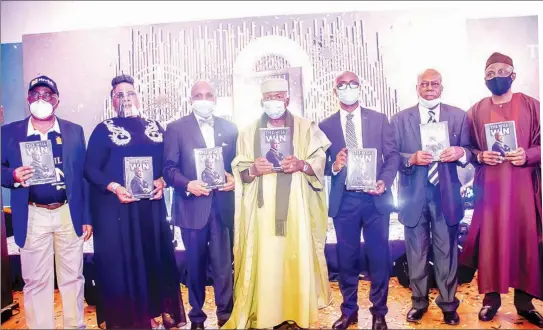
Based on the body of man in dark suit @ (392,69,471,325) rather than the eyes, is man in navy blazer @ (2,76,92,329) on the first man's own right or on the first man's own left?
on the first man's own right

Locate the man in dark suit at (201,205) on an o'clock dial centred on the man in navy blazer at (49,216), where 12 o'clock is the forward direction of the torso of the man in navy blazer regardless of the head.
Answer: The man in dark suit is roughly at 10 o'clock from the man in navy blazer.

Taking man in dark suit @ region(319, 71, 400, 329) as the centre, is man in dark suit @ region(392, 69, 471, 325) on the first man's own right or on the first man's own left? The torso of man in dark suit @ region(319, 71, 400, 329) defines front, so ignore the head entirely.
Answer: on the first man's own left

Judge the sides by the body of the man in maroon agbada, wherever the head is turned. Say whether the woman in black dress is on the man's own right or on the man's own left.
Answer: on the man's own right

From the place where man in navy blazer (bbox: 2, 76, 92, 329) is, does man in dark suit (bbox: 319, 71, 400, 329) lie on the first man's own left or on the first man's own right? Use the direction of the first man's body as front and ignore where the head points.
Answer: on the first man's own left

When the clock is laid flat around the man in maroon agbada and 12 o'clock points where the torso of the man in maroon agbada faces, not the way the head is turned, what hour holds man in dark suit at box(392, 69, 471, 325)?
The man in dark suit is roughly at 2 o'clock from the man in maroon agbada.

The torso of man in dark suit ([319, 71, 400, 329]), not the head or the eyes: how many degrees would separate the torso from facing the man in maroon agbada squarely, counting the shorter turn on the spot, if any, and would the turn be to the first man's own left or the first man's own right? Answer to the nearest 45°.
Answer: approximately 90° to the first man's own left

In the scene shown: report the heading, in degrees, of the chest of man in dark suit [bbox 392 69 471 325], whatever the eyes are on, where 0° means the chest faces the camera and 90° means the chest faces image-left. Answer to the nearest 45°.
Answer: approximately 0°

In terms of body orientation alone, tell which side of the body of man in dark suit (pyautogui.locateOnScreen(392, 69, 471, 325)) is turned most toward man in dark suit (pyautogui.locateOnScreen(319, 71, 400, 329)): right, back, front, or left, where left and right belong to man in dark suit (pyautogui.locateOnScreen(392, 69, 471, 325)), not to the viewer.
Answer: right
